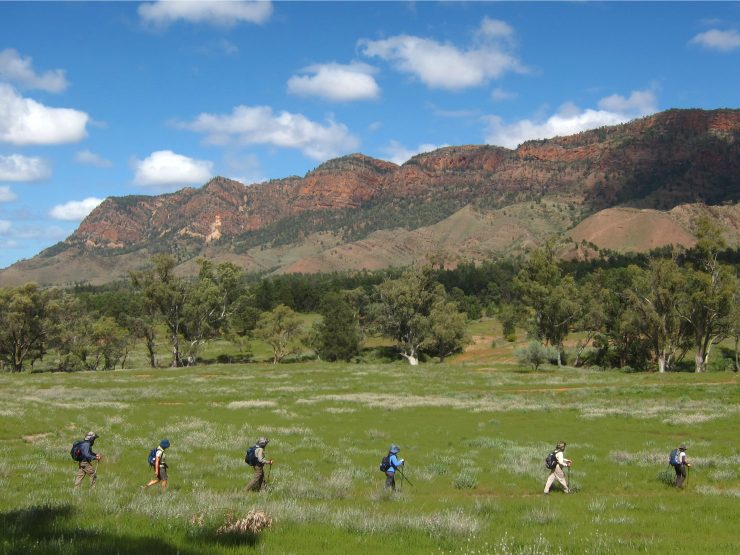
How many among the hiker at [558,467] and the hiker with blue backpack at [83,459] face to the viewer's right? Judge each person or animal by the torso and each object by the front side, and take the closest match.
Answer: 2

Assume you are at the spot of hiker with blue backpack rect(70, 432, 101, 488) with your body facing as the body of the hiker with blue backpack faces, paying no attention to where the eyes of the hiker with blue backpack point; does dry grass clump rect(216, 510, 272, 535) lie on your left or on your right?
on your right

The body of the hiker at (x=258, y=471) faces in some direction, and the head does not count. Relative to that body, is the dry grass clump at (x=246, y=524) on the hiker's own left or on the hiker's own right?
on the hiker's own right

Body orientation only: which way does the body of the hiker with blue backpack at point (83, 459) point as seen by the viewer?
to the viewer's right

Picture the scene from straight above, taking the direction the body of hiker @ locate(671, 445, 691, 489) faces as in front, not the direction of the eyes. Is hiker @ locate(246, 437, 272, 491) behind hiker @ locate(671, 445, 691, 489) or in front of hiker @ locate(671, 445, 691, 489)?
behind

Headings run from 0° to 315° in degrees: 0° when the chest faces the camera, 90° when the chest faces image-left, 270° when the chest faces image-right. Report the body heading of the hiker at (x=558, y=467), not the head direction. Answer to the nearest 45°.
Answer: approximately 270°

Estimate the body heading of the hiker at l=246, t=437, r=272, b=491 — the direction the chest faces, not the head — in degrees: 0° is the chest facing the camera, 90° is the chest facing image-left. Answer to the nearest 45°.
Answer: approximately 270°

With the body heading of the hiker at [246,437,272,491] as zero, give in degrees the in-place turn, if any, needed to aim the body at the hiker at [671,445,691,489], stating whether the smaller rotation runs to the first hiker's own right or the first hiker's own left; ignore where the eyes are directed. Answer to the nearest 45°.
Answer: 0° — they already face them

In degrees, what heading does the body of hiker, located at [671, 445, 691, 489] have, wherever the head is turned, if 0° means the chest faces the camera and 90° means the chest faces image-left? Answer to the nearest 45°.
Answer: approximately 270°

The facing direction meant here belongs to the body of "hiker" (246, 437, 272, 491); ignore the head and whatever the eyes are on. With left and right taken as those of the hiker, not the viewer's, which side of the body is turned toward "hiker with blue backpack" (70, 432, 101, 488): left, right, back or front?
back

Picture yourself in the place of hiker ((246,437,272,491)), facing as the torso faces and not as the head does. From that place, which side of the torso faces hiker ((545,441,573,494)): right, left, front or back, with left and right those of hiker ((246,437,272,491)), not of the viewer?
front

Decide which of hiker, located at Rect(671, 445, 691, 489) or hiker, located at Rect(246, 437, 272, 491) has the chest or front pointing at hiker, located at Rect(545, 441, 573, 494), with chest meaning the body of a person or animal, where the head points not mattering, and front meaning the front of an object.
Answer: hiker, located at Rect(246, 437, 272, 491)
